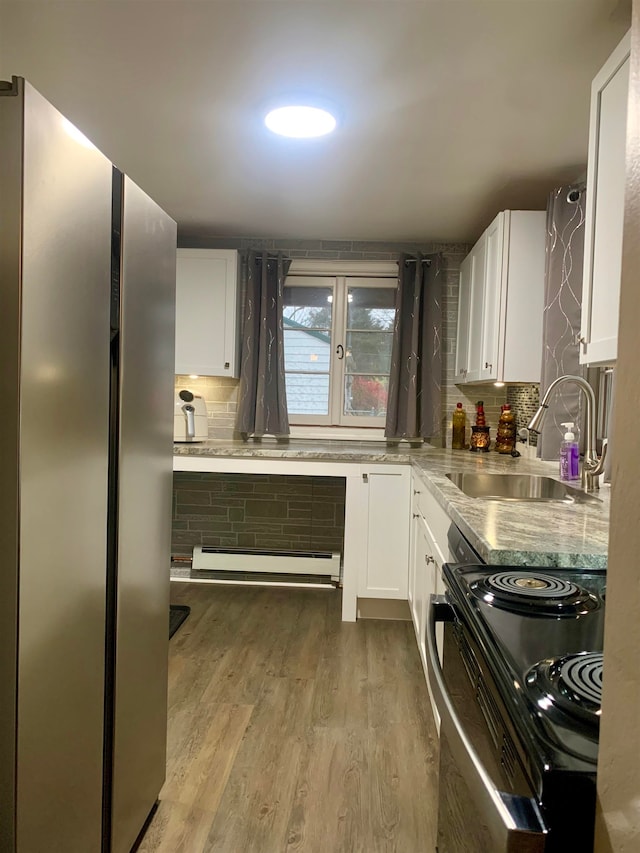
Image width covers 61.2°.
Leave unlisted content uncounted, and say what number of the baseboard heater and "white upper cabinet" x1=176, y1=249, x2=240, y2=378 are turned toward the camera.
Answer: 2

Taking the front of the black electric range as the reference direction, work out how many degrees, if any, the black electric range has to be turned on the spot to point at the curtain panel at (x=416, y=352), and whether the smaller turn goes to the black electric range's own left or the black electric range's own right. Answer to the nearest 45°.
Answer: approximately 90° to the black electric range's own right

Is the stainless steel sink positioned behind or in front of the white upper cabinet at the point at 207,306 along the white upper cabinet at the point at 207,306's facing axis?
in front

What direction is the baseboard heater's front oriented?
toward the camera

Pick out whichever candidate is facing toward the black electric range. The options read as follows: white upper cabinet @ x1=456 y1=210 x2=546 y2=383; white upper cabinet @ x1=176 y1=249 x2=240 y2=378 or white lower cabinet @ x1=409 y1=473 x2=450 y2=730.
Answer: white upper cabinet @ x1=176 y1=249 x2=240 y2=378

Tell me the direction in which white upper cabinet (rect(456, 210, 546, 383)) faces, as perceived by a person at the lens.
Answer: facing to the left of the viewer

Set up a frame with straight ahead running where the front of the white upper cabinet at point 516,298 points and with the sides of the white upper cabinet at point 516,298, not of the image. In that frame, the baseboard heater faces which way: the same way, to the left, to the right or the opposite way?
to the left

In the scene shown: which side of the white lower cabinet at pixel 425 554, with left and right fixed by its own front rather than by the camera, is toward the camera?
left

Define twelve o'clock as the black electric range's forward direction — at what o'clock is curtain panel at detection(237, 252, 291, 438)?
The curtain panel is roughly at 2 o'clock from the black electric range.

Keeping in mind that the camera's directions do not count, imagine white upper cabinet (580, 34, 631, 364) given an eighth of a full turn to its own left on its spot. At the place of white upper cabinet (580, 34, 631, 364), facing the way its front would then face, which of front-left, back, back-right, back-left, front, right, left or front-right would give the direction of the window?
right

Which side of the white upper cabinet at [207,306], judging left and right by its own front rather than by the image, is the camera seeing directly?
front

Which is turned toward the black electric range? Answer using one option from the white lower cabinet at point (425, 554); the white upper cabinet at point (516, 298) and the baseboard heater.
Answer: the baseboard heater

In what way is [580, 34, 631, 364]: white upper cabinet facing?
to the viewer's left

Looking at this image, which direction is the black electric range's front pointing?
to the viewer's left
